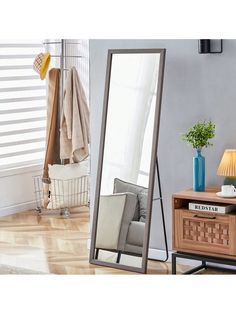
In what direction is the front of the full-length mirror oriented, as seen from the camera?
facing the viewer and to the left of the viewer

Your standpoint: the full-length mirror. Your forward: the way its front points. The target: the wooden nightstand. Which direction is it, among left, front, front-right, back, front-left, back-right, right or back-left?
left

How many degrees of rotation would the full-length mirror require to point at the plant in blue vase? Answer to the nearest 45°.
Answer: approximately 90° to its left

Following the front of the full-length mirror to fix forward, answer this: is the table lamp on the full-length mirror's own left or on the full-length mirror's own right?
on the full-length mirror's own left

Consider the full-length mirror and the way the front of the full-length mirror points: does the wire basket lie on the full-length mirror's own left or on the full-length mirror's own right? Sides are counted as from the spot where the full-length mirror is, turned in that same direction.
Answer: on the full-length mirror's own right

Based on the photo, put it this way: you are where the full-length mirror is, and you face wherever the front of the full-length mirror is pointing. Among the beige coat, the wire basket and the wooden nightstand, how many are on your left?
1
